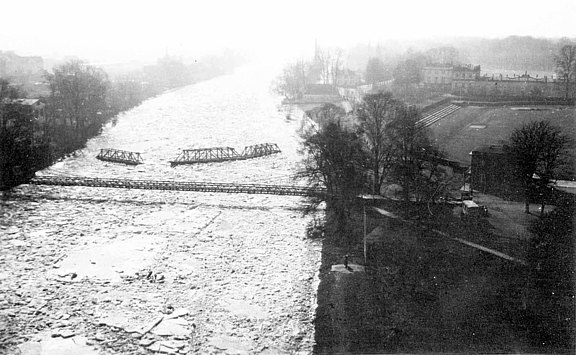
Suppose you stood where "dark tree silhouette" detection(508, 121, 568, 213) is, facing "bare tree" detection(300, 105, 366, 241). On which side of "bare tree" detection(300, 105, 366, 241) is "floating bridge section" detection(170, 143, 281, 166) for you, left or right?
right

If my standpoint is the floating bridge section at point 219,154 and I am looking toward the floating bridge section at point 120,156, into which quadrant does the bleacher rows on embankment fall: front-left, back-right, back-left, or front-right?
back-right

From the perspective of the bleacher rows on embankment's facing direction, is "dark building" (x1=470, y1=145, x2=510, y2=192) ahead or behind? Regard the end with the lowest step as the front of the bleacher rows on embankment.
ahead

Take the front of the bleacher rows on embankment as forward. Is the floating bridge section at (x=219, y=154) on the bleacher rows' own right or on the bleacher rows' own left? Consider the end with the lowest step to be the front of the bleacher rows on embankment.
on the bleacher rows' own right

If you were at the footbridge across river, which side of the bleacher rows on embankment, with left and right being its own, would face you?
right

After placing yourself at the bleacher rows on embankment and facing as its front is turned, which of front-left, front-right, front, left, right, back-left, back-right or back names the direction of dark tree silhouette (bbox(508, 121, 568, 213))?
front-right
